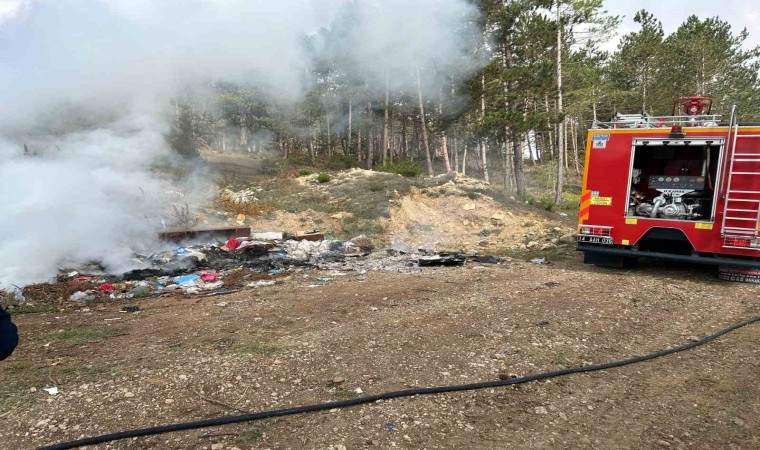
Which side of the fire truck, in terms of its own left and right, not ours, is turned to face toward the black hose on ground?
back

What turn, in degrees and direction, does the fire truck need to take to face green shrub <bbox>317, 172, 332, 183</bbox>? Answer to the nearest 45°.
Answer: approximately 45° to its left

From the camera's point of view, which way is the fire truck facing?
away from the camera

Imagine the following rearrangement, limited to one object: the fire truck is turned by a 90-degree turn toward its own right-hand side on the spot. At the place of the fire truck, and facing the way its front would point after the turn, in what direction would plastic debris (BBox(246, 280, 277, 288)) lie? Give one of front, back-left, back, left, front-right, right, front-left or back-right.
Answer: back-right

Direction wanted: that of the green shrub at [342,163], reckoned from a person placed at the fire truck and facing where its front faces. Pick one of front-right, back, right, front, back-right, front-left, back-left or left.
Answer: front-left

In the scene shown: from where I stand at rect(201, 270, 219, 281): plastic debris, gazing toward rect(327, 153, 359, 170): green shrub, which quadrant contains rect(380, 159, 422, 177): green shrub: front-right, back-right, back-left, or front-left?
front-right

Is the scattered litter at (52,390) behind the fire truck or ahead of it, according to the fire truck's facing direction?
behind

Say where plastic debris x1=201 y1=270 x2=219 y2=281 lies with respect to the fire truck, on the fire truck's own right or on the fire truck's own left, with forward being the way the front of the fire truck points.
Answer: on the fire truck's own left

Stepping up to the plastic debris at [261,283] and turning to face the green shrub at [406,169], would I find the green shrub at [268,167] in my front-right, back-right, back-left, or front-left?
front-left

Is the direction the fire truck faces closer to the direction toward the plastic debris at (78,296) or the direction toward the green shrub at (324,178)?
the green shrub

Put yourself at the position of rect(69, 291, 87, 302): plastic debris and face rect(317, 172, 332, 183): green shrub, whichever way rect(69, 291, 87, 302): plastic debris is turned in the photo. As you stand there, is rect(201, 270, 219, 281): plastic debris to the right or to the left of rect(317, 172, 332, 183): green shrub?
right

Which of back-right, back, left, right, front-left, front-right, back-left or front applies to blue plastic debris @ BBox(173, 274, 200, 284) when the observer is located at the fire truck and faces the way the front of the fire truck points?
back-left

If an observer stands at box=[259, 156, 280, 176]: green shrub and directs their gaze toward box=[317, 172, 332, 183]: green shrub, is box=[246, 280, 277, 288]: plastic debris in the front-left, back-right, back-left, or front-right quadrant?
front-right

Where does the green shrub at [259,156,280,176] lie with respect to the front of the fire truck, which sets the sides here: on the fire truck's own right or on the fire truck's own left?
on the fire truck's own left
